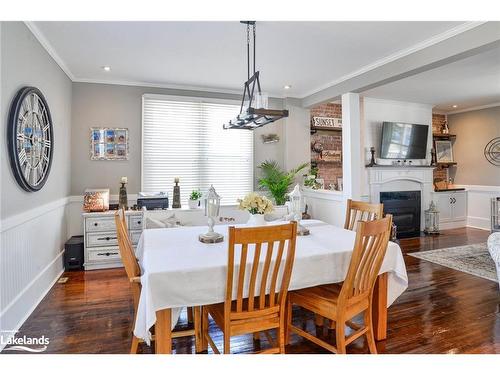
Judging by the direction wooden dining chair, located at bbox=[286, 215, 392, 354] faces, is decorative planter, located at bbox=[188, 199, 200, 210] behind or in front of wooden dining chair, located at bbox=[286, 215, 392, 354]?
in front

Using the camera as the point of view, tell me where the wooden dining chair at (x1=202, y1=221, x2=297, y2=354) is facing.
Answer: facing away from the viewer and to the left of the viewer

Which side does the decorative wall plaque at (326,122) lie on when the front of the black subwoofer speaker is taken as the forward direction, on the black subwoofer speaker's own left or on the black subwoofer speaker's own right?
on the black subwoofer speaker's own left

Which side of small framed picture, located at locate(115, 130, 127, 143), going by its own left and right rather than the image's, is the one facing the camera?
front

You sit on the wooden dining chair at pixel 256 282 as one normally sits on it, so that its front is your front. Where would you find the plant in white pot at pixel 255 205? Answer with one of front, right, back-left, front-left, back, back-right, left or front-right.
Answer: front-right

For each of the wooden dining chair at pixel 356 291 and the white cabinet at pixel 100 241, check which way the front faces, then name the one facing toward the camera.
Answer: the white cabinet

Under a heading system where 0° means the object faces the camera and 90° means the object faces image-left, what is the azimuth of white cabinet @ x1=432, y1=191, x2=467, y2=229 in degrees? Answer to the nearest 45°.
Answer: approximately 0°

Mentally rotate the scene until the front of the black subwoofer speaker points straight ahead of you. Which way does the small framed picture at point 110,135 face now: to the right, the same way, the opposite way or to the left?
the same way
